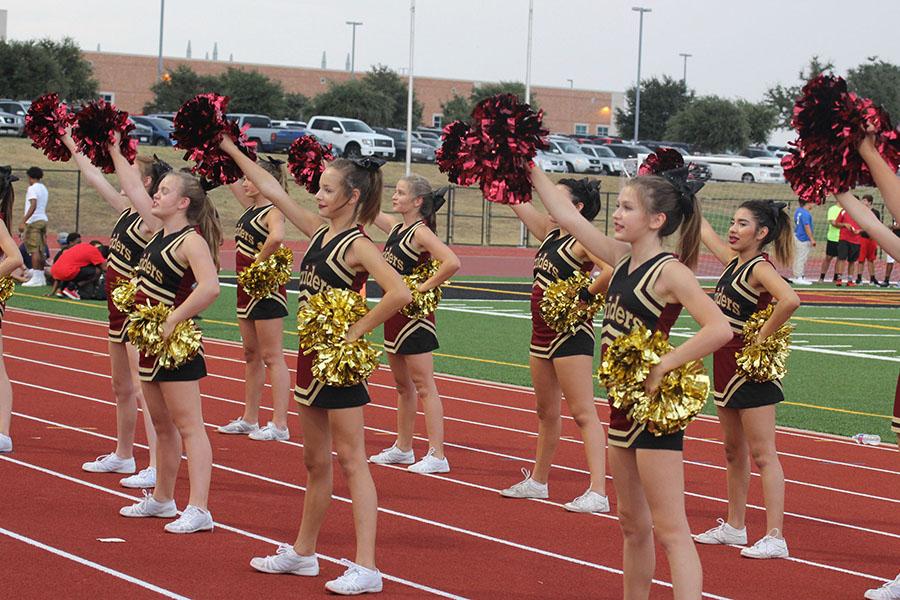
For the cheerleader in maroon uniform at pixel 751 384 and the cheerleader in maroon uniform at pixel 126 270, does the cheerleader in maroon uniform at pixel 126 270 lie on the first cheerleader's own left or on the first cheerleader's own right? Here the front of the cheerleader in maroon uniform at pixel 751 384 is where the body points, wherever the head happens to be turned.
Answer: on the first cheerleader's own right

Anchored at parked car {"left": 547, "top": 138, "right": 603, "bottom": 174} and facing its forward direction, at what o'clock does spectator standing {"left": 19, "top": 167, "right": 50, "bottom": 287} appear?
The spectator standing is roughly at 2 o'clock from the parked car.

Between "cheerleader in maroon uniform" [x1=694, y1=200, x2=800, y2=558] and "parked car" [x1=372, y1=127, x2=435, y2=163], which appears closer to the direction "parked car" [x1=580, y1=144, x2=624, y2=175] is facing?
the cheerleader in maroon uniform

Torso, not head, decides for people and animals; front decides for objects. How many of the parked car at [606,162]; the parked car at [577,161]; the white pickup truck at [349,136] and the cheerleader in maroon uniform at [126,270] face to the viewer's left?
1

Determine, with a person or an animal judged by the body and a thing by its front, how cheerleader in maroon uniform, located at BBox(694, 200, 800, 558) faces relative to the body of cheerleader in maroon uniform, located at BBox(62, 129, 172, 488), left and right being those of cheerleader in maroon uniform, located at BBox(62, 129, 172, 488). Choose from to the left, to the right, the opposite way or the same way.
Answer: the same way

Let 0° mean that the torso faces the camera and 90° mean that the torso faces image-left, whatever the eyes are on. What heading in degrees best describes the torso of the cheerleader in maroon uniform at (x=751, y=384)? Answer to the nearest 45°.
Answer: approximately 45°

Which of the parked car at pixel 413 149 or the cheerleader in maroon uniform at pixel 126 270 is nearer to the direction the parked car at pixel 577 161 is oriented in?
the cheerleader in maroon uniform

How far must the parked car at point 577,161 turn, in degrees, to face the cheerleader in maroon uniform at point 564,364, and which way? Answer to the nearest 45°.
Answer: approximately 45° to its right

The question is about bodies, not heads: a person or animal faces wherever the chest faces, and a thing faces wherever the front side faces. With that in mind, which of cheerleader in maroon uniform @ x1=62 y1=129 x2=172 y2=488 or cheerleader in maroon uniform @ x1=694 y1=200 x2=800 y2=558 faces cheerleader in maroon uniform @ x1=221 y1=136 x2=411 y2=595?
cheerleader in maroon uniform @ x1=694 y1=200 x2=800 y2=558

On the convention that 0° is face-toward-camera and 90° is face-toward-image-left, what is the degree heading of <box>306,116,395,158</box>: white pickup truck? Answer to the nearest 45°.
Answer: approximately 315°

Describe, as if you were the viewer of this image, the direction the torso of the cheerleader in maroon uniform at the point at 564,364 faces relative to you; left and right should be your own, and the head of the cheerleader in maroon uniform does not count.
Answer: facing the viewer and to the left of the viewer

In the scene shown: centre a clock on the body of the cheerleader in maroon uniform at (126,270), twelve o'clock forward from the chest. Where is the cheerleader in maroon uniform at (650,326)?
the cheerleader in maroon uniform at (650,326) is roughly at 8 o'clock from the cheerleader in maroon uniform at (126,270).
